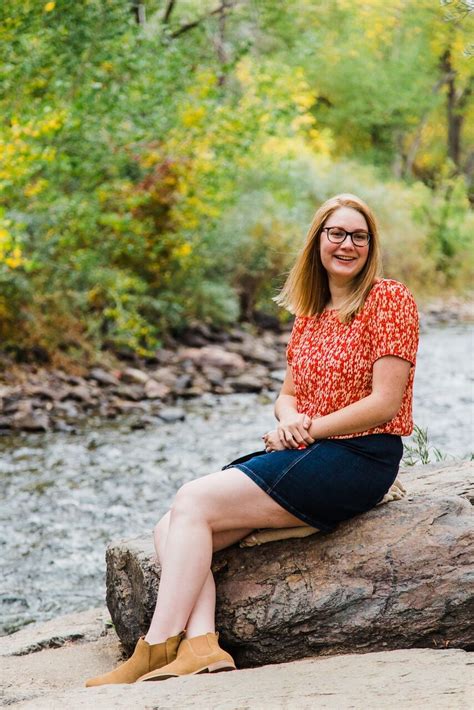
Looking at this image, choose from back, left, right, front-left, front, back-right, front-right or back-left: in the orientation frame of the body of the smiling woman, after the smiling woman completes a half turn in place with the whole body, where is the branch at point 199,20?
front-left

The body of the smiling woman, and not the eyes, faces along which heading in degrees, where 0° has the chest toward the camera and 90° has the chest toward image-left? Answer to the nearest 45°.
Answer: approximately 45°
